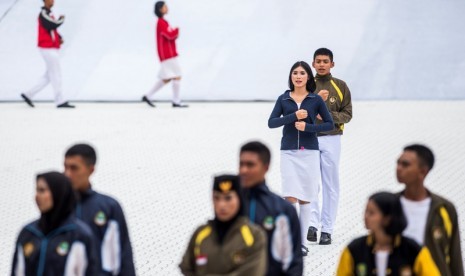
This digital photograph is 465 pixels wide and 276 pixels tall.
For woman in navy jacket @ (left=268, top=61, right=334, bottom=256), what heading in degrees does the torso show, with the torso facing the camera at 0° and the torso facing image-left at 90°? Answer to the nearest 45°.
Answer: approximately 0°

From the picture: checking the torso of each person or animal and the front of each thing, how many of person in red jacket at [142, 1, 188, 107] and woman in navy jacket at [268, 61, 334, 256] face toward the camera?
1

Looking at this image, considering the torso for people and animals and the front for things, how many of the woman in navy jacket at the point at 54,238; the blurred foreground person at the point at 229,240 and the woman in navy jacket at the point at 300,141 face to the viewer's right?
0

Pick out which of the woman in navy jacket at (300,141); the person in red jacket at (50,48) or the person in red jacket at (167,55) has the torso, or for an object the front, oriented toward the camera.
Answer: the woman in navy jacket

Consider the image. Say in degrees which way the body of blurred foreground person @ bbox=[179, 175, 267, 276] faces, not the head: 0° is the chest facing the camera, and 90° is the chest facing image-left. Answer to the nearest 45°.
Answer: approximately 45°

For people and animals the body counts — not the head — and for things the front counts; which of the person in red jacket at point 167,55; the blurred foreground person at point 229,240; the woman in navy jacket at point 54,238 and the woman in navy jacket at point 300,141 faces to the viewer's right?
the person in red jacket

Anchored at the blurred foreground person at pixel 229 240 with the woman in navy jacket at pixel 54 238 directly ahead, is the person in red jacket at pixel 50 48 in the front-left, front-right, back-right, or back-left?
front-right
